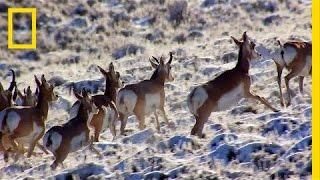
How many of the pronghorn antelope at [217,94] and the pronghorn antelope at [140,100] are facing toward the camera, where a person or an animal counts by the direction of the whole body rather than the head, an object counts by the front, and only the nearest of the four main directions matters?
0

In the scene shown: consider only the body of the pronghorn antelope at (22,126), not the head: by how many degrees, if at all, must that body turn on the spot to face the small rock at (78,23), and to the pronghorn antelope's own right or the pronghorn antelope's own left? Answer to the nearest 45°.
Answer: approximately 45° to the pronghorn antelope's own left

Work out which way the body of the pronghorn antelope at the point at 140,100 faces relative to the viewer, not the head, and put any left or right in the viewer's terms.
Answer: facing away from the viewer and to the right of the viewer

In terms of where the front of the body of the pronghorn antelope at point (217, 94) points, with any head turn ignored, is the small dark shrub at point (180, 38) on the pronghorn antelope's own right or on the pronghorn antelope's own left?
on the pronghorn antelope's own left

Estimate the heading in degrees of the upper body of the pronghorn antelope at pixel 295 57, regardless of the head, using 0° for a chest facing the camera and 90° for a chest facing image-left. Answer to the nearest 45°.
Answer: approximately 225°

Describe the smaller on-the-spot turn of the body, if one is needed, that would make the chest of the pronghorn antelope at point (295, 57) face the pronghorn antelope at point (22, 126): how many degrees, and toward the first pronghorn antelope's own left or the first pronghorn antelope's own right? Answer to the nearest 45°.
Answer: approximately 180°

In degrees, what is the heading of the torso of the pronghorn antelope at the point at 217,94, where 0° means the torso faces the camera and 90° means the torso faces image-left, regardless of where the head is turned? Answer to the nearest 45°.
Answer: approximately 225°

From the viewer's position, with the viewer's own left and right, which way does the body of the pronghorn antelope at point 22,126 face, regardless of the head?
facing away from the viewer and to the right of the viewer

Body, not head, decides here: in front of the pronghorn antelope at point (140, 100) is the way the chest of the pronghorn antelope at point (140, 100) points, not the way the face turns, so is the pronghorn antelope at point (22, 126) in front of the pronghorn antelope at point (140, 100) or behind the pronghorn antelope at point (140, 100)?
behind

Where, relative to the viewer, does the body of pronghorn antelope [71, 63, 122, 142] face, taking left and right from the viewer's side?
facing away from the viewer and to the right of the viewer
